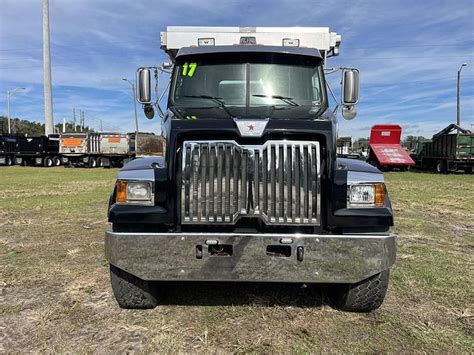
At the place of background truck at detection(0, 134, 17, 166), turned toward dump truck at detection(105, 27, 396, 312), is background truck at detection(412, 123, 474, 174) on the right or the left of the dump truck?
left

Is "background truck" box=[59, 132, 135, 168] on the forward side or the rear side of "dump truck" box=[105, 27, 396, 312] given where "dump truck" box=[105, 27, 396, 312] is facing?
on the rear side

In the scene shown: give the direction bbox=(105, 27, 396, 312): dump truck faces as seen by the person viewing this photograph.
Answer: facing the viewer

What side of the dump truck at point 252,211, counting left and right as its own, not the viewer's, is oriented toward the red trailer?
back

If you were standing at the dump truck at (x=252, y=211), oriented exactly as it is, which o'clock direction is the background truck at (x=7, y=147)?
The background truck is roughly at 5 o'clock from the dump truck.

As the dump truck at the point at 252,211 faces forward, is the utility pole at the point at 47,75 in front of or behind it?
behind

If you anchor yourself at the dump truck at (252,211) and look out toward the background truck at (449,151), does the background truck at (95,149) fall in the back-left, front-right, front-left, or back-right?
front-left

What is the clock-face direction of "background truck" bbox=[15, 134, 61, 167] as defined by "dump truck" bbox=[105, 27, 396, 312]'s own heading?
The background truck is roughly at 5 o'clock from the dump truck.

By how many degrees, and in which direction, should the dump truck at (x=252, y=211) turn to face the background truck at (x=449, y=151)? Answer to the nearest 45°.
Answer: approximately 135° to its left

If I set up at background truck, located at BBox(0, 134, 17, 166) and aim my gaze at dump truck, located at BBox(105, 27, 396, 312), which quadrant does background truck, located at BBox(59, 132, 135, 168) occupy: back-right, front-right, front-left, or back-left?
front-left
